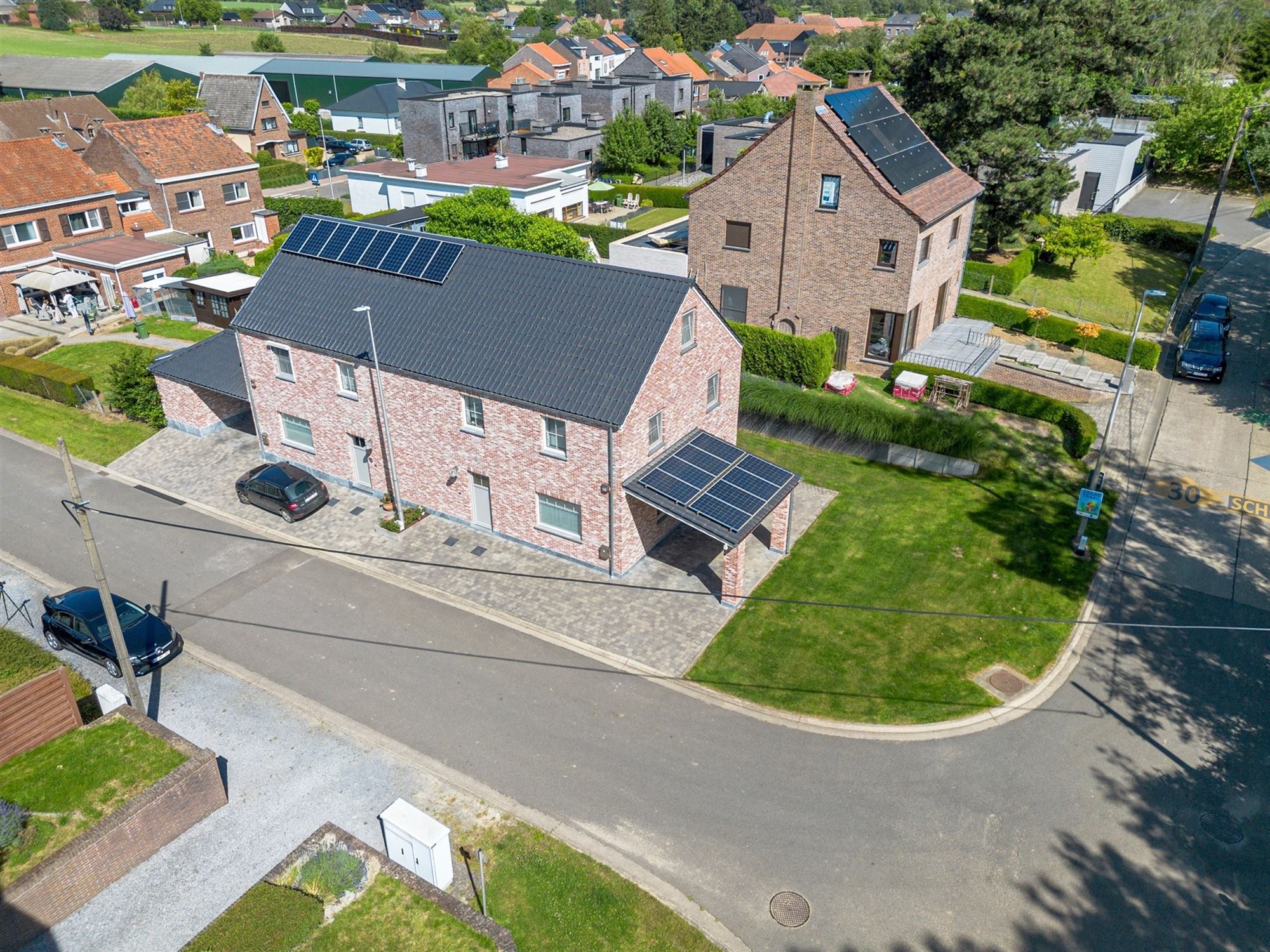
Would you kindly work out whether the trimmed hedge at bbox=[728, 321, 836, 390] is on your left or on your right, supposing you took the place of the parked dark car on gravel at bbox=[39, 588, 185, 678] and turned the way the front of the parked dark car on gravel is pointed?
on your left

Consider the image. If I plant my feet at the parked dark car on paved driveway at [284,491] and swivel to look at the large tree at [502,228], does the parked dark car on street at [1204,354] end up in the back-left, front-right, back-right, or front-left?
front-right

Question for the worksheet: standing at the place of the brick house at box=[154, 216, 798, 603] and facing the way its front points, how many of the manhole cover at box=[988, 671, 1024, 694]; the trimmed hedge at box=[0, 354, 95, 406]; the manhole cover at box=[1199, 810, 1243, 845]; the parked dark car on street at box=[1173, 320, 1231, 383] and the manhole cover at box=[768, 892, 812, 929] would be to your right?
1

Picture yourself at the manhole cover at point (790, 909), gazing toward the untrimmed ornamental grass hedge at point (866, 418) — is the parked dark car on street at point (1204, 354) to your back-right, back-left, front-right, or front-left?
front-right

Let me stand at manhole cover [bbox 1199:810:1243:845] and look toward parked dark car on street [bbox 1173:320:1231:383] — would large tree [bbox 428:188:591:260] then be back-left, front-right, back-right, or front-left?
front-left

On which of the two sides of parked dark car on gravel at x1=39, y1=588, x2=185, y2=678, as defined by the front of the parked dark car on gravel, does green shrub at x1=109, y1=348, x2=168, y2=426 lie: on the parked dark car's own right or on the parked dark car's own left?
on the parked dark car's own left

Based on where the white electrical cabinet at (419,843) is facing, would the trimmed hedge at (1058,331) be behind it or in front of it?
behind

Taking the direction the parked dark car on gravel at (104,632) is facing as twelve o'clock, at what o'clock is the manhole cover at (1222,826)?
The manhole cover is roughly at 12 o'clock from the parked dark car on gravel.

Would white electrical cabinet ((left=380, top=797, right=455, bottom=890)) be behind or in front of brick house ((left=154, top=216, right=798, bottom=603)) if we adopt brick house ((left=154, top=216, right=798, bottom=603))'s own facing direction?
in front
